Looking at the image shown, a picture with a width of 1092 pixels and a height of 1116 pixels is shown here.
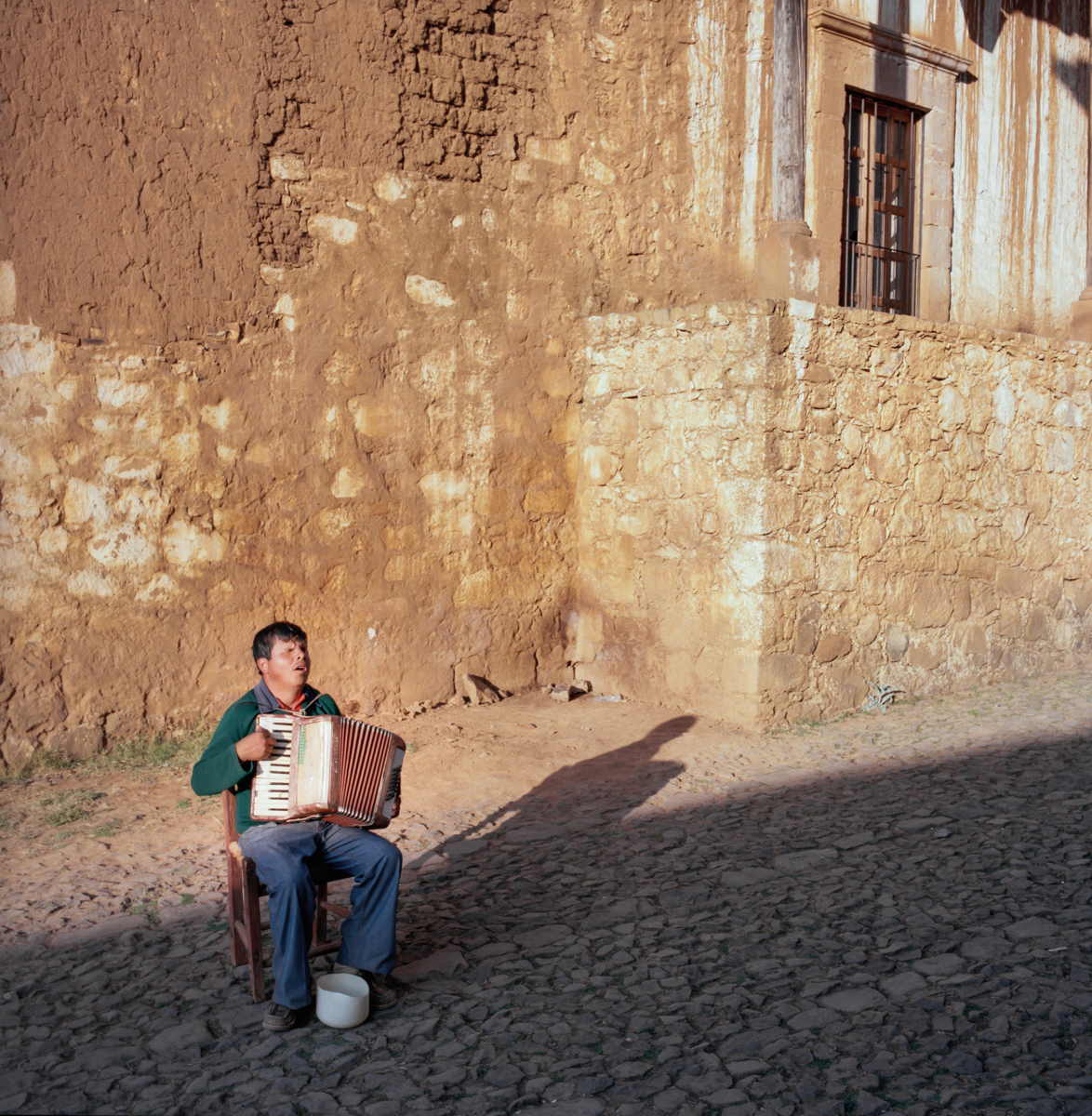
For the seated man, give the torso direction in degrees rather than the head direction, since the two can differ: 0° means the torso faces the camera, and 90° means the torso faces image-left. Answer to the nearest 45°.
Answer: approximately 315°

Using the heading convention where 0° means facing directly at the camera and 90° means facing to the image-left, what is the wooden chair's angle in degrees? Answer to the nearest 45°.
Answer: approximately 315°

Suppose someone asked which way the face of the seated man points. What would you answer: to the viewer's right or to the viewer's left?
to the viewer's right

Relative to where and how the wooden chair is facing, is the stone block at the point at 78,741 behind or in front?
behind
